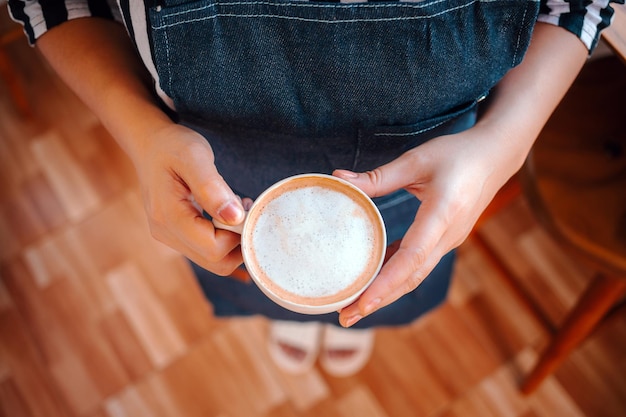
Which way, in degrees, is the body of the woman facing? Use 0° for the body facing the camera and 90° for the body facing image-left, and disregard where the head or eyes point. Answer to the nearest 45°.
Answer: approximately 0°
